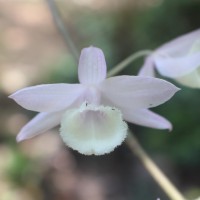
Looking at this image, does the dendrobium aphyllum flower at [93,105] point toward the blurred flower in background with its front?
no

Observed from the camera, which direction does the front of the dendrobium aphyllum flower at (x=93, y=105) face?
facing the viewer
